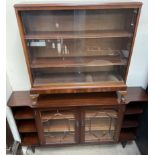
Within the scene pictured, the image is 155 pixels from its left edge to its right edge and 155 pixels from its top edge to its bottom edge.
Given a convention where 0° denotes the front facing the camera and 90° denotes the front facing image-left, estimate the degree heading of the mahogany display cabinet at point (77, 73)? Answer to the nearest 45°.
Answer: approximately 0°
